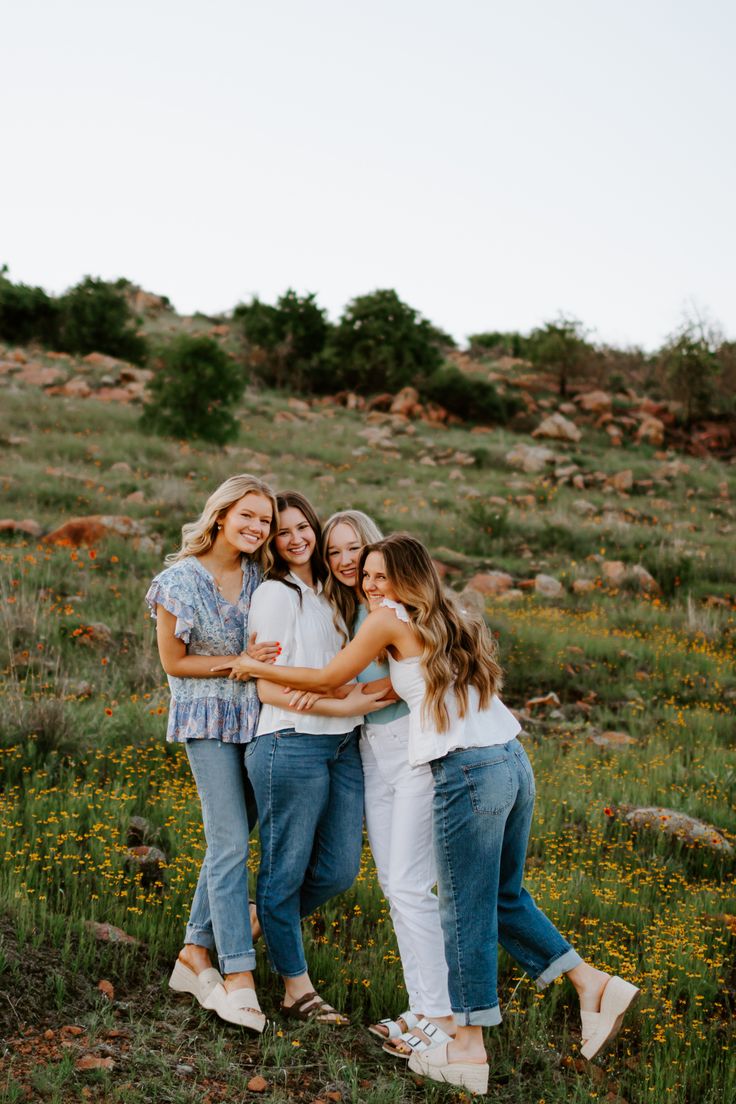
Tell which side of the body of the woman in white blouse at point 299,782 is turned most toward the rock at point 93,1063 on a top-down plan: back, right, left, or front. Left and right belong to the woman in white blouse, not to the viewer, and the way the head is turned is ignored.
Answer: right

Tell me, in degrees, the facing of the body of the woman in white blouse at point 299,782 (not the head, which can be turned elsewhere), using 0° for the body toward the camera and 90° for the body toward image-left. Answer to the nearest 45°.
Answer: approximately 315°

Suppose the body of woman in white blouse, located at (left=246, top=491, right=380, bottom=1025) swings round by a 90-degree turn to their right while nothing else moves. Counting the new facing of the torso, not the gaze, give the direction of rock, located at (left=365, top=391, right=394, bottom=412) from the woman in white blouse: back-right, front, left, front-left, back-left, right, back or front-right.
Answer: back-right

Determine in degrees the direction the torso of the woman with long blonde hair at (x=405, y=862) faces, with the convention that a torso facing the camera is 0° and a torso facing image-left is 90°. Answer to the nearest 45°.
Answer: approximately 45°

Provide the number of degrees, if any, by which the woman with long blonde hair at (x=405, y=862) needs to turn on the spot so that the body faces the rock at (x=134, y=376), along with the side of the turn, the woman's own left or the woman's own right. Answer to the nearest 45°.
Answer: approximately 135° to the woman's own right

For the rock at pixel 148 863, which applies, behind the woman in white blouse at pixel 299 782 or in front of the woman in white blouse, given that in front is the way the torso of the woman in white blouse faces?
behind

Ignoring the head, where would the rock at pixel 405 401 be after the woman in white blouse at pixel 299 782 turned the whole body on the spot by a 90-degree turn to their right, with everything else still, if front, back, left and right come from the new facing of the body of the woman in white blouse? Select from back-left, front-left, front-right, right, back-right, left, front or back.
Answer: back-right

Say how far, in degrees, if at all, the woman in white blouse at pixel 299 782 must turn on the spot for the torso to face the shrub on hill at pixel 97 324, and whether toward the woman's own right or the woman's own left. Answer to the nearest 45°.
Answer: approximately 135° to the woman's own left

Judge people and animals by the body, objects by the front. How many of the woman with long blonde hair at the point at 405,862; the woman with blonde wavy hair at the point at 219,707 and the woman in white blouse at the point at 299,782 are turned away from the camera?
0

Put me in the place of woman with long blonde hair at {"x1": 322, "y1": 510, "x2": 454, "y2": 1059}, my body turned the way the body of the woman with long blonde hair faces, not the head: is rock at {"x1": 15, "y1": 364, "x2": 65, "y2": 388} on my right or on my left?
on my right

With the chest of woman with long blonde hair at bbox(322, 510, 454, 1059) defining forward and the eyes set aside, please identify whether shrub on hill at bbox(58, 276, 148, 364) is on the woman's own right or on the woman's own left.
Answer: on the woman's own right

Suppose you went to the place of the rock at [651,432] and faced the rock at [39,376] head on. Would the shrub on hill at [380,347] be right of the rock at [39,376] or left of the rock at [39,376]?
right

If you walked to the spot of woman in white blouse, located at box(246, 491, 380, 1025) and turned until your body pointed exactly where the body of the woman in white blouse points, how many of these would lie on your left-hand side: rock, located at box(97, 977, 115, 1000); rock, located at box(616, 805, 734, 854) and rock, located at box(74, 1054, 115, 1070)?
1

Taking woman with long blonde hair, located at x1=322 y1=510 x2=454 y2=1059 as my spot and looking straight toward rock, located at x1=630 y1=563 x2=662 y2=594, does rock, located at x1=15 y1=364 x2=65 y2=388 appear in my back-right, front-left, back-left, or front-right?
front-left

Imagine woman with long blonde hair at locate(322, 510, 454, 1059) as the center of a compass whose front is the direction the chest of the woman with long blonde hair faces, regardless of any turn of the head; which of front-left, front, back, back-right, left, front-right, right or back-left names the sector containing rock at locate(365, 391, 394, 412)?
back-right

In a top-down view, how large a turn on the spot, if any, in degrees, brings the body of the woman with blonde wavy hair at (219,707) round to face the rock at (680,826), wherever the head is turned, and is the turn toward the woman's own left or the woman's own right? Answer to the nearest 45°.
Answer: approximately 90° to the woman's own left
